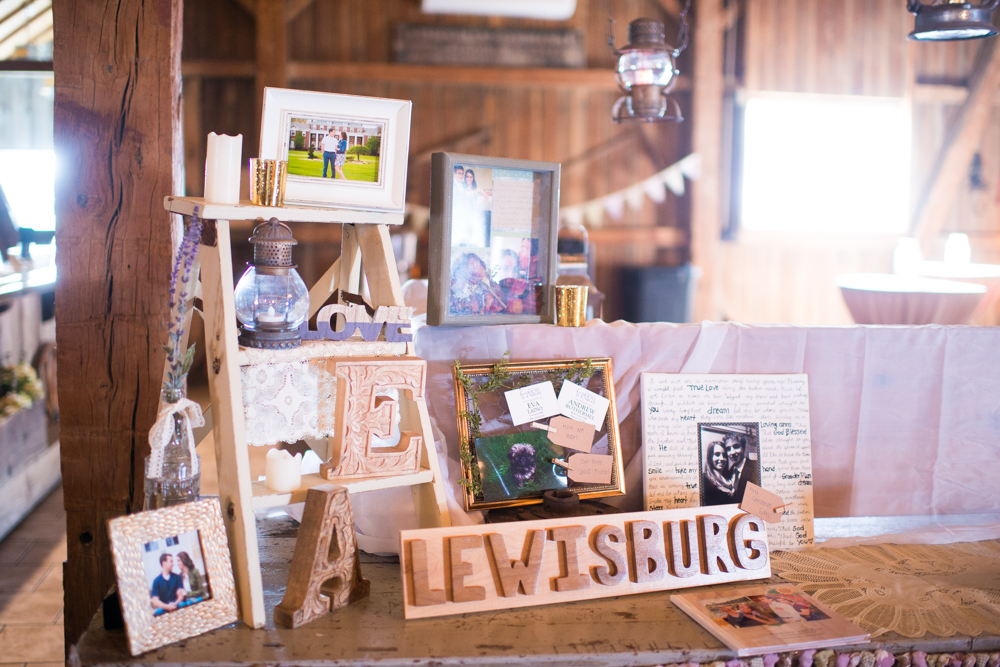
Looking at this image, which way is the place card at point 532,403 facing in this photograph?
toward the camera

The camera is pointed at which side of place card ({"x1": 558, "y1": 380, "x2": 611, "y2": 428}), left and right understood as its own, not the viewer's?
front

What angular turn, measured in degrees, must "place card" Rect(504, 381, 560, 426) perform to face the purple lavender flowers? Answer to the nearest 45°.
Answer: approximately 45° to its right

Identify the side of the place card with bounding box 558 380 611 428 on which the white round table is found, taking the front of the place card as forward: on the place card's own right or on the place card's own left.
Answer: on the place card's own left

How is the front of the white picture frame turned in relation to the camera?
facing the viewer
